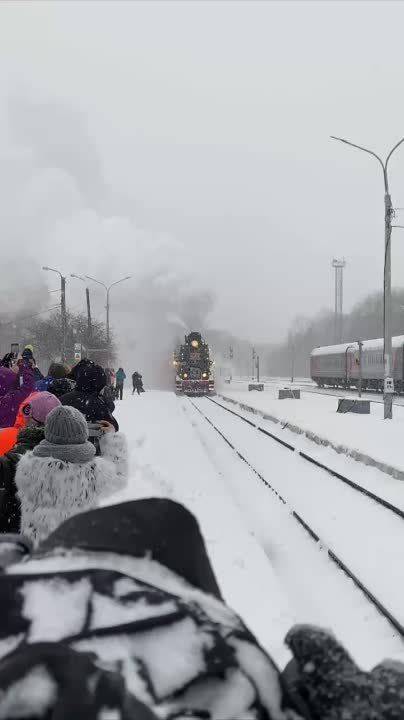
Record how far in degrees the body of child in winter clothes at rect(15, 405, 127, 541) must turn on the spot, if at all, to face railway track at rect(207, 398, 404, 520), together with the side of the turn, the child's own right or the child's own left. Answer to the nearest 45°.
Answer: approximately 45° to the child's own right

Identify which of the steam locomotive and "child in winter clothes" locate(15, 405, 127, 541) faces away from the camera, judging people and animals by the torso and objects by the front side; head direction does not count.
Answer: the child in winter clothes

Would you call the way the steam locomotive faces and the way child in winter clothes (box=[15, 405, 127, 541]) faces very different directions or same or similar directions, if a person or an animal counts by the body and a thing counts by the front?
very different directions

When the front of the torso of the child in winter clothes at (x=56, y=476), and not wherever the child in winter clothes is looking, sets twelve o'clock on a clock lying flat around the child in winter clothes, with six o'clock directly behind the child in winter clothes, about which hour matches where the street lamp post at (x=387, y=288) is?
The street lamp post is roughly at 1 o'clock from the child in winter clothes.

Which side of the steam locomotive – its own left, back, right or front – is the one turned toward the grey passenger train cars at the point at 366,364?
left

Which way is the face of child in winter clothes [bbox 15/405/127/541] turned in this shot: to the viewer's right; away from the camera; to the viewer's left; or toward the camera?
away from the camera

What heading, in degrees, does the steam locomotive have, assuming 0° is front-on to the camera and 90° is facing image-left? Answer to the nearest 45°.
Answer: approximately 0°

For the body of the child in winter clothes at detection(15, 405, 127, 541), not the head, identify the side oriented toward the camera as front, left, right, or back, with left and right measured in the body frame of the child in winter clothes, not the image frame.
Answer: back
